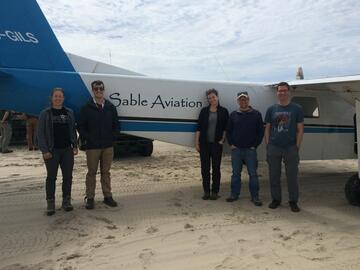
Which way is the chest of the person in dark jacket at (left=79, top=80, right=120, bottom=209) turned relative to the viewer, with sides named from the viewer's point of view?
facing the viewer

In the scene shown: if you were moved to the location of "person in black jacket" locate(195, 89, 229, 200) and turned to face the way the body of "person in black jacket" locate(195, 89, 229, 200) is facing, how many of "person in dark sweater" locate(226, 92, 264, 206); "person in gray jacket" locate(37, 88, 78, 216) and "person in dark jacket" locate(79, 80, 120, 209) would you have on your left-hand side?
1

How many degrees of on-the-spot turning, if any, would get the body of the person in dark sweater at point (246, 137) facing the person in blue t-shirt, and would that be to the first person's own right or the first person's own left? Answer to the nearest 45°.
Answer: approximately 45° to the first person's own left

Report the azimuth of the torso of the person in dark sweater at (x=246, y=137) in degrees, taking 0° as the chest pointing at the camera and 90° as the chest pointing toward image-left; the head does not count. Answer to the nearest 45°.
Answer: approximately 0°

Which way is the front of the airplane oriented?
to the viewer's right

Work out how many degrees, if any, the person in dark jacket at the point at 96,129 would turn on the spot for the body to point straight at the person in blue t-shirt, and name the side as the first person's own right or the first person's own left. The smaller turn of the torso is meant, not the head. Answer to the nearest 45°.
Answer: approximately 90° to the first person's own left

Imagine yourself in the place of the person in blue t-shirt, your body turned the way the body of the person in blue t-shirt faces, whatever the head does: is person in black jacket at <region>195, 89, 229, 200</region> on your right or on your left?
on your right

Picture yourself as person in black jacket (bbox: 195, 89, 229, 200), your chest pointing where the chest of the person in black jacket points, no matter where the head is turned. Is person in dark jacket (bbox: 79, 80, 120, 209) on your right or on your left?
on your right

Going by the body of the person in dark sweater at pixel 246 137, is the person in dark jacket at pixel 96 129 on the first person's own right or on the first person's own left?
on the first person's own right

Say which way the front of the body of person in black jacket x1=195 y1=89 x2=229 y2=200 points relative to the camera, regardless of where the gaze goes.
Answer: toward the camera
